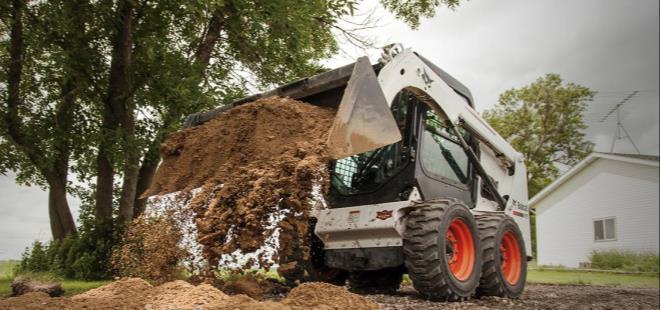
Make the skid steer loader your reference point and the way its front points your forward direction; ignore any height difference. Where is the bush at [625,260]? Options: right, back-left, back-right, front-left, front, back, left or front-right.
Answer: back

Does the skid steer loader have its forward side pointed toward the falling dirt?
yes

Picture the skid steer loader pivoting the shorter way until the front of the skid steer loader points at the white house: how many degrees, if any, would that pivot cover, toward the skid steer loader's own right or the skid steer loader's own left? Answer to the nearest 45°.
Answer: approximately 180°

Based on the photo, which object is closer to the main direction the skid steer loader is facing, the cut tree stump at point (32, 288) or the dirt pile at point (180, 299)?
the dirt pile

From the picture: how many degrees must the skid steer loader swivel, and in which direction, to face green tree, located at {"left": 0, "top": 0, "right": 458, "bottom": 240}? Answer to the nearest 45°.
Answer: approximately 90° to its right

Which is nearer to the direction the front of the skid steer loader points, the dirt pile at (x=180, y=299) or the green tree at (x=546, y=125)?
the dirt pile

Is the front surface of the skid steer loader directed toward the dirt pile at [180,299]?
yes

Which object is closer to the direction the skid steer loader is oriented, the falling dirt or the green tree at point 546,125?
the falling dirt

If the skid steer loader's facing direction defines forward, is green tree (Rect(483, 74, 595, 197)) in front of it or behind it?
behind

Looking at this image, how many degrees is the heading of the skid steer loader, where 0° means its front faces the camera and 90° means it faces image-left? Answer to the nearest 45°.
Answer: approximately 45°
